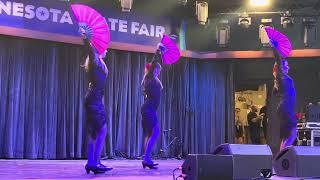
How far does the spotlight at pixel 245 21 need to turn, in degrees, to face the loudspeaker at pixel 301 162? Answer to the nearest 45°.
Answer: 0° — it already faces it

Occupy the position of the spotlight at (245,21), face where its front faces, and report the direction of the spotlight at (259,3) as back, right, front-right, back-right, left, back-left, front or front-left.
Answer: front-left

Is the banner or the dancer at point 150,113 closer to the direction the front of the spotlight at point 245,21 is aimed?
the dancer

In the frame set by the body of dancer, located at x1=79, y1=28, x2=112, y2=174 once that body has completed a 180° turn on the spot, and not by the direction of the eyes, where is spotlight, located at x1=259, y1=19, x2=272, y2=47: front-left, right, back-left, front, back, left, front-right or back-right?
back-right

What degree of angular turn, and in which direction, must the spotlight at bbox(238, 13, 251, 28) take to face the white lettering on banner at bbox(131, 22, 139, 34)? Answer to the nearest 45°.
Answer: approximately 90° to its right

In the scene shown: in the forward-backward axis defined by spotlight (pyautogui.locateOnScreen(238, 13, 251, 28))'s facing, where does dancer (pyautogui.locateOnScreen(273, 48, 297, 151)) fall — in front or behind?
in front

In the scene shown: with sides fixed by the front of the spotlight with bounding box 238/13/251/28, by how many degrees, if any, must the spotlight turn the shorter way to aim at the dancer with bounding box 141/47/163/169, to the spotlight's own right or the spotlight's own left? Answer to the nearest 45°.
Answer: approximately 45° to the spotlight's own right

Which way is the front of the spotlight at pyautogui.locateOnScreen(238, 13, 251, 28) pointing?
toward the camera

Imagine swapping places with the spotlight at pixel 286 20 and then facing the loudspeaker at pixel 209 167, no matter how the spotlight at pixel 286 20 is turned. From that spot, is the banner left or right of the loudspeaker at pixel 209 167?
right

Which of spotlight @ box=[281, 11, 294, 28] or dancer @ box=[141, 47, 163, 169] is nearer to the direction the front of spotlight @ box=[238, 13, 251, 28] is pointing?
the dancer
